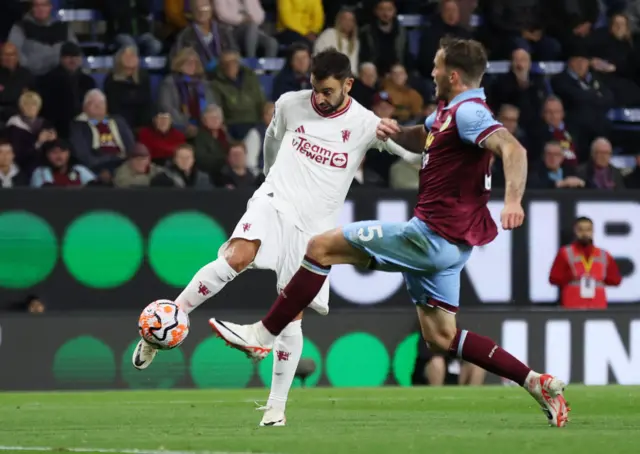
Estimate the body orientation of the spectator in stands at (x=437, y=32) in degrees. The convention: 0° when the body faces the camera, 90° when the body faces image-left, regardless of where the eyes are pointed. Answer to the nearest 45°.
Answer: approximately 0°

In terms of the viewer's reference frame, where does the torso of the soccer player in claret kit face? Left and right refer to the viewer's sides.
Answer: facing to the left of the viewer

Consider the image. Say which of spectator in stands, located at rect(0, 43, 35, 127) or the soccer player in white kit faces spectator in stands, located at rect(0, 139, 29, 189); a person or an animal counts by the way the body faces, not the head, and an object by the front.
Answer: spectator in stands, located at rect(0, 43, 35, 127)

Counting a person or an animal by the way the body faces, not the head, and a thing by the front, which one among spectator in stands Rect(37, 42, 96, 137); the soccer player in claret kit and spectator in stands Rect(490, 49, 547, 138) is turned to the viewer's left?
the soccer player in claret kit

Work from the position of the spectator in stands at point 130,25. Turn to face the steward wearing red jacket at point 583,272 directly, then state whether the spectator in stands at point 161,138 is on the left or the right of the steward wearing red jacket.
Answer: right

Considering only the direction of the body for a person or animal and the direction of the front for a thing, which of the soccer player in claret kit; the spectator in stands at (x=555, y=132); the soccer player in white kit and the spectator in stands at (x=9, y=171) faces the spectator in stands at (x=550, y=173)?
the spectator in stands at (x=555, y=132)

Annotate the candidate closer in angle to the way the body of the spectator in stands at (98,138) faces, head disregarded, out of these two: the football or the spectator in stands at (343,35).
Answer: the football
